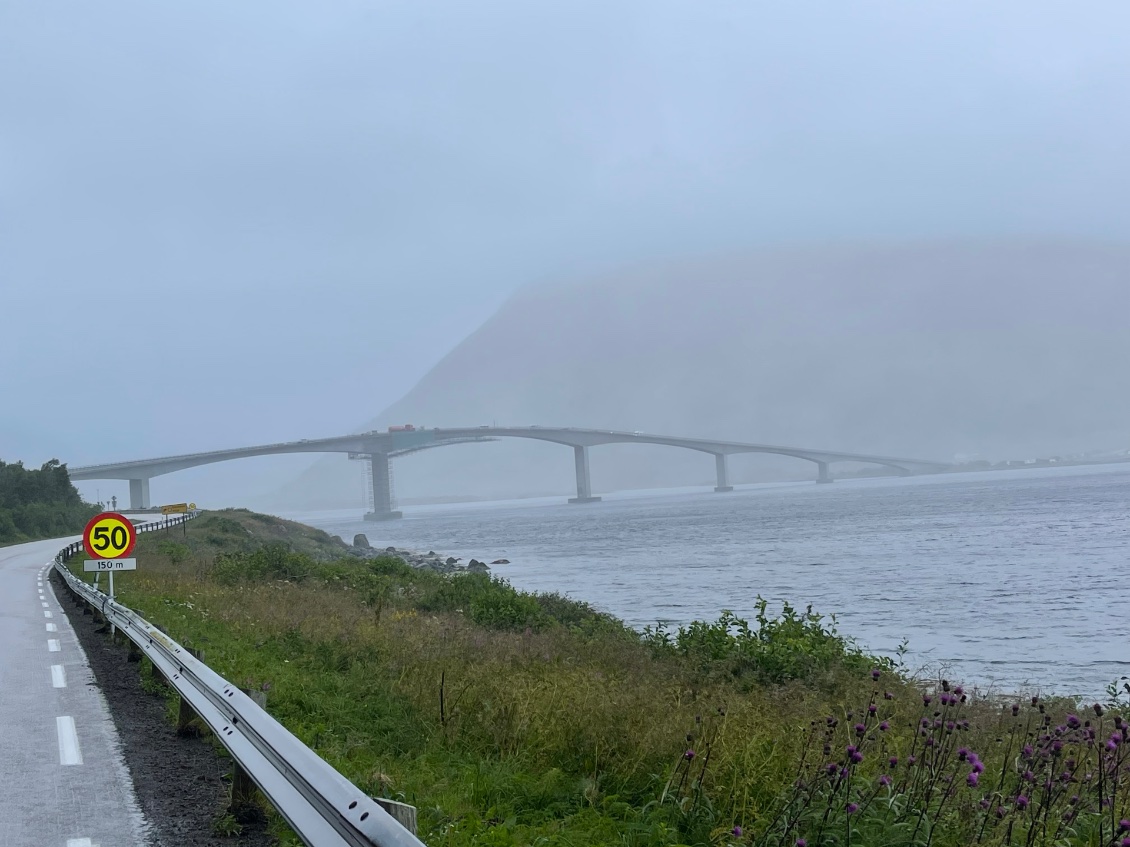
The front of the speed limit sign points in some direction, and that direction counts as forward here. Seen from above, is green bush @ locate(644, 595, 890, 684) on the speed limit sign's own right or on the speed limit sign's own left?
on the speed limit sign's own left

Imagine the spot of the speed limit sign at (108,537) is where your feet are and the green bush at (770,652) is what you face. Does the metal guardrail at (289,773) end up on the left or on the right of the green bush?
right

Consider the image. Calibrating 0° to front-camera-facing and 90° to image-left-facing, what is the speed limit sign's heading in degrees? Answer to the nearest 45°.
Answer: approximately 0°

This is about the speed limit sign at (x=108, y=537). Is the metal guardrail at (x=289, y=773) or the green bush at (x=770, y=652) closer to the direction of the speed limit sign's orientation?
the metal guardrail

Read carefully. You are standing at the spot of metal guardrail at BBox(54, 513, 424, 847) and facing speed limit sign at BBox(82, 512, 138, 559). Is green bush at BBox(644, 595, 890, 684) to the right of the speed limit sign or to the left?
right

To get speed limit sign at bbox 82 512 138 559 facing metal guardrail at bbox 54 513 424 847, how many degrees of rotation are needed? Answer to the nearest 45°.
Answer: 0° — it already faces it
